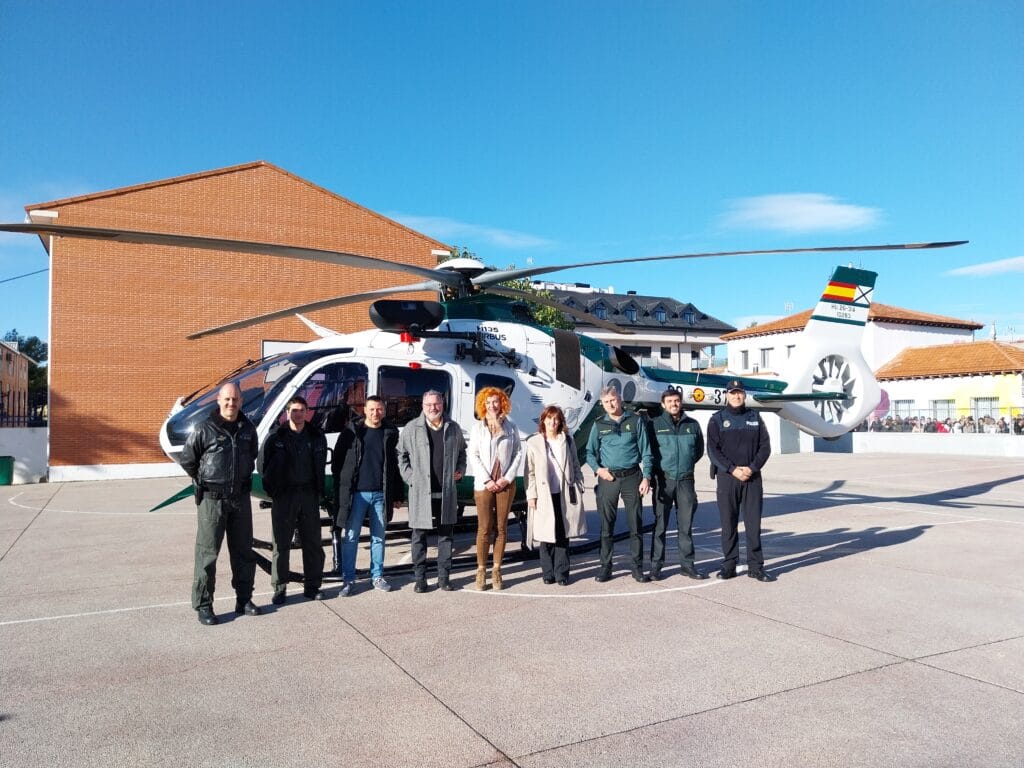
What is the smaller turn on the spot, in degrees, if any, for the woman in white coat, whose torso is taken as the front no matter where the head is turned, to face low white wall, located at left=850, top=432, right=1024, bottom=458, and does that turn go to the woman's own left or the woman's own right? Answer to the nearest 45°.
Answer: approximately 135° to the woman's own left

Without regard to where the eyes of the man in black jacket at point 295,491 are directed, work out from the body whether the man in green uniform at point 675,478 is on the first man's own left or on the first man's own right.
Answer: on the first man's own left

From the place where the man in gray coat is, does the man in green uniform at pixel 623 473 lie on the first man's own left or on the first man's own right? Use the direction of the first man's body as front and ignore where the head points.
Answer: on the first man's own left

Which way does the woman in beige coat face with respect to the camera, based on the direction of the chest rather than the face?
toward the camera

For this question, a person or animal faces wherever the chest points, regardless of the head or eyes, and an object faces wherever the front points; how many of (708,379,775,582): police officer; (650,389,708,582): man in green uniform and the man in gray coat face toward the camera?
3

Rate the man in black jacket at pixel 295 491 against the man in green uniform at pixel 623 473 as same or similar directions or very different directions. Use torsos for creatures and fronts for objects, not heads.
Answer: same or similar directions

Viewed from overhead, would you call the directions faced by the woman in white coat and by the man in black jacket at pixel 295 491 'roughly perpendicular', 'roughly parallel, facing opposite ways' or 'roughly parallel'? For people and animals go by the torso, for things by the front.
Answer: roughly parallel

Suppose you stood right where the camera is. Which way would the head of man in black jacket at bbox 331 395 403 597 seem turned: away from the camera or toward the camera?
toward the camera

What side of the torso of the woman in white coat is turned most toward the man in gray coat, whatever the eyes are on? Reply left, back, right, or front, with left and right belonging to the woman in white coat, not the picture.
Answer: right

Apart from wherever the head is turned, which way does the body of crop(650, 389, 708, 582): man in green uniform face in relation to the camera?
toward the camera

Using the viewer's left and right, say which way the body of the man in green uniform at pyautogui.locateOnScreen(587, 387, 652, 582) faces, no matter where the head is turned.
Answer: facing the viewer

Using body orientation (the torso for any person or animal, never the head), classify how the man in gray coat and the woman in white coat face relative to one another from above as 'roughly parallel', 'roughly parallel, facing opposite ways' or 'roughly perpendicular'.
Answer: roughly parallel

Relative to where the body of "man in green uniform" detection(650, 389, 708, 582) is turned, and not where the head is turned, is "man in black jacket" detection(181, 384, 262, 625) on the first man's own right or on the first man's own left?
on the first man's own right

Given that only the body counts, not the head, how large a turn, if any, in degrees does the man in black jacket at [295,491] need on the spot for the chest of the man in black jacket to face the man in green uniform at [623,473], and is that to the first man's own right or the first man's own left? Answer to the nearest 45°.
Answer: approximately 90° to the first man's own left

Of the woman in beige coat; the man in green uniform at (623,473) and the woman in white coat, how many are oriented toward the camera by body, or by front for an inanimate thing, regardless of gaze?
3

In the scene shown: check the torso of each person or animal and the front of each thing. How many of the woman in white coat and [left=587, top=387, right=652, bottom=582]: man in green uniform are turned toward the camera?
2
